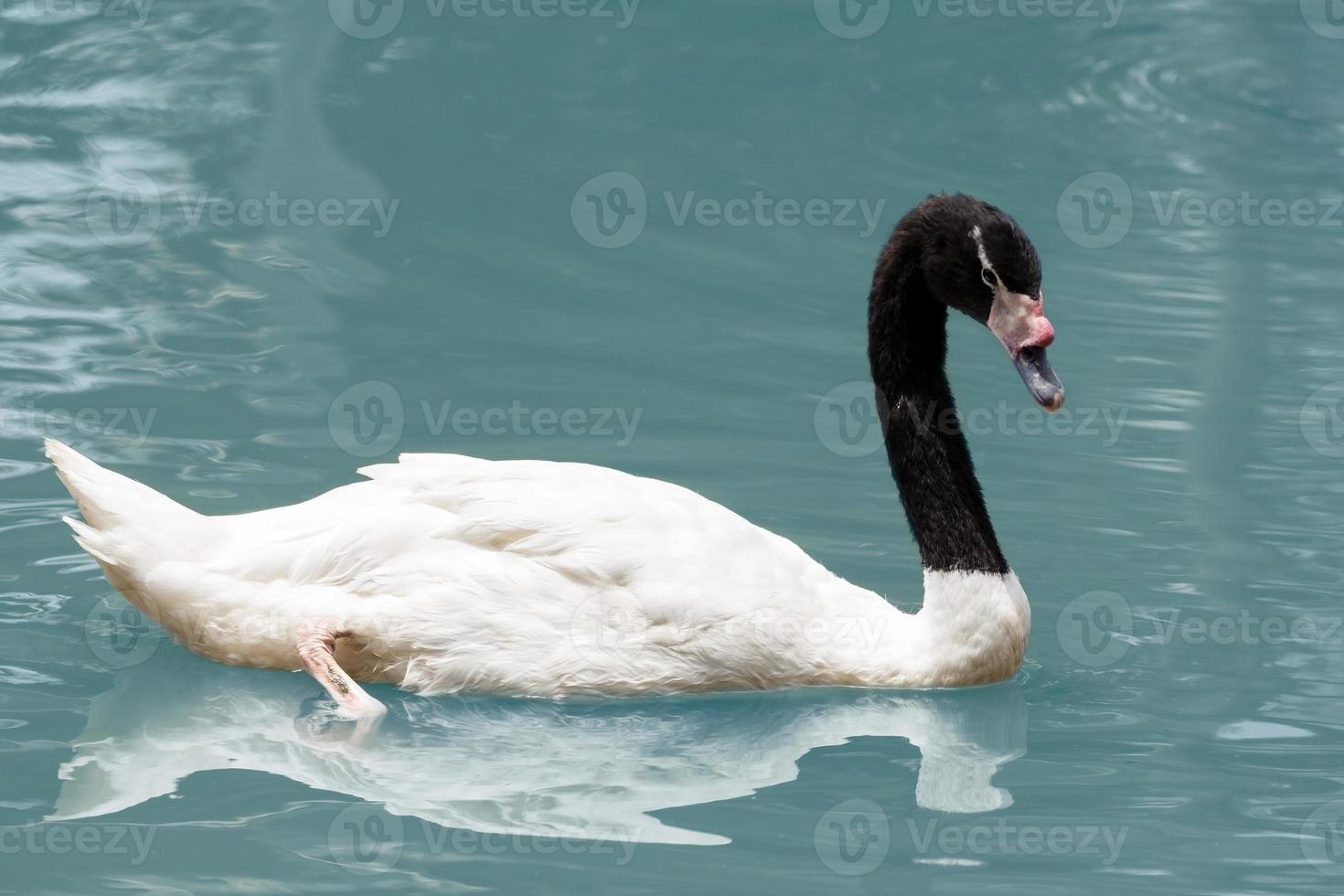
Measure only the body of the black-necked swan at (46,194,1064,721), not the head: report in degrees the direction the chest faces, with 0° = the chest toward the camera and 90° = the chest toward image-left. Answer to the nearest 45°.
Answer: approximately 270°
